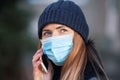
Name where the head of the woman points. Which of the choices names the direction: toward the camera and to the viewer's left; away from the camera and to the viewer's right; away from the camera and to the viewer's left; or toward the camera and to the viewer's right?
toward the camera and to the viewer's left

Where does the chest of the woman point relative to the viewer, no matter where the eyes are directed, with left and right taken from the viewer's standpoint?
facing the viewer and to the left of the viewer
